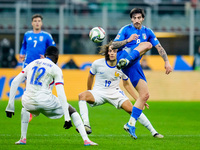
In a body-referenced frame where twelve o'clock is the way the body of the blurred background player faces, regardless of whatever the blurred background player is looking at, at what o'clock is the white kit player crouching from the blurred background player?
The white kit player crouching is roughly at 11 o'clock from the blurred background player.

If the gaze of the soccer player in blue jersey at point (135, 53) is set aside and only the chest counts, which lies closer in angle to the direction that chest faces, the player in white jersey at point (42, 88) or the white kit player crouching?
the player in white jersey

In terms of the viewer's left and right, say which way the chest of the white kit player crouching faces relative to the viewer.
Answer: facing the viewer

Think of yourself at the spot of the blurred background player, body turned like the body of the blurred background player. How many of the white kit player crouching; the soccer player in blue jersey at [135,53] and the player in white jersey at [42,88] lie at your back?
0

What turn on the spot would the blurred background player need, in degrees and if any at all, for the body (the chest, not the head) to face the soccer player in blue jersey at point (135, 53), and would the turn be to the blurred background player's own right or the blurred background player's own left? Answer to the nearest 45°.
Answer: approximately 45° to the blurred background player's own left

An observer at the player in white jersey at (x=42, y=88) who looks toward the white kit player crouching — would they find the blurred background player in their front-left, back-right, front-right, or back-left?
front-left

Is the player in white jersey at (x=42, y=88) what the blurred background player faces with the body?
yes

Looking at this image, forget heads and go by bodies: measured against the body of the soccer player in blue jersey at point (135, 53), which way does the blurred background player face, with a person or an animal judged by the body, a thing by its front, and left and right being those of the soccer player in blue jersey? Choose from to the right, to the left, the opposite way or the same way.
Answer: the same way

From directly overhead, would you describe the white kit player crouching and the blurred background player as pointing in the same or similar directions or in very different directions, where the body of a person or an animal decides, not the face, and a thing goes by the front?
same or similar directions

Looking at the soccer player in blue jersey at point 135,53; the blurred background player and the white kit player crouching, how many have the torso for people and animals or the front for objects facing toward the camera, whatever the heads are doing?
3

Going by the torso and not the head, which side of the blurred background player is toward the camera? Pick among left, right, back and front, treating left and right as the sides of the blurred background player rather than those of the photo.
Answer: front
